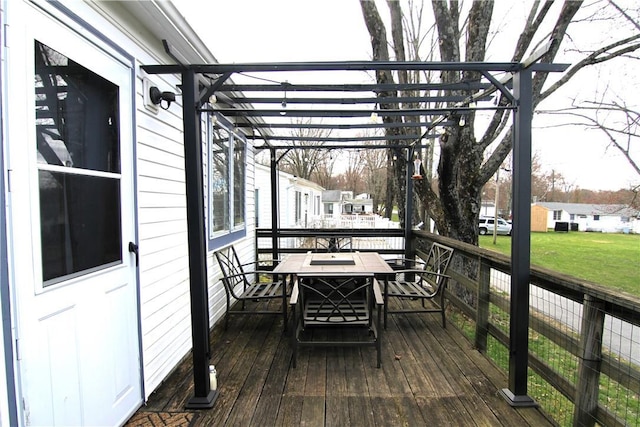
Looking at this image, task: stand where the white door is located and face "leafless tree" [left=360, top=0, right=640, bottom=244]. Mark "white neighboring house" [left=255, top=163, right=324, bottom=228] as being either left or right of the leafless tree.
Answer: left

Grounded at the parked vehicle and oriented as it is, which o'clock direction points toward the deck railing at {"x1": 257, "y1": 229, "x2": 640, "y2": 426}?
The deck railing is roughly at 3 o'clock from the parked vehicle.

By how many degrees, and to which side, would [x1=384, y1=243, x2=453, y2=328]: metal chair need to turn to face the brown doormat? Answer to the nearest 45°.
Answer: approximately 45° to its left

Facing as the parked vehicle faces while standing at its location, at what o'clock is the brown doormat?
The brown doormat is roughly at 3 o'clock from the parked vehicle.

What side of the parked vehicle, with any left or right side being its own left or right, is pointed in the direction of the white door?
right

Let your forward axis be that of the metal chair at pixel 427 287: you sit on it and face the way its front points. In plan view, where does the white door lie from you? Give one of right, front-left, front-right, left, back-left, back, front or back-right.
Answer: front-left

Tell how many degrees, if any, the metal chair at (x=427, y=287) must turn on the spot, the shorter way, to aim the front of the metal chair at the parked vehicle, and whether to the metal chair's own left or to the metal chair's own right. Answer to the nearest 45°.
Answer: approximately 90° to the metal chair's own right

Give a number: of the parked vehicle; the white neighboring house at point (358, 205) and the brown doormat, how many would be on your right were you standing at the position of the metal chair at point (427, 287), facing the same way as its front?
2

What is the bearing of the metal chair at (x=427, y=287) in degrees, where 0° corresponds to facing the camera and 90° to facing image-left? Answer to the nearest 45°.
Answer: approximately 90°
